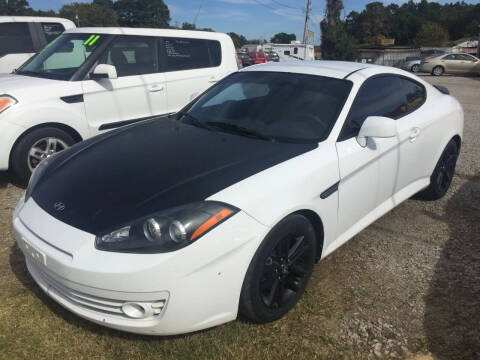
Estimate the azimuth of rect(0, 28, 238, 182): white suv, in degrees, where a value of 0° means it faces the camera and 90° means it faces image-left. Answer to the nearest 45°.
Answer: approximately 45°

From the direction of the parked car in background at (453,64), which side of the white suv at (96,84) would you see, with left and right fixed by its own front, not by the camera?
back

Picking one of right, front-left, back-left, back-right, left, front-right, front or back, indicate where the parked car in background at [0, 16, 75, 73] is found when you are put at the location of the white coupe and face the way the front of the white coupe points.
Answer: right

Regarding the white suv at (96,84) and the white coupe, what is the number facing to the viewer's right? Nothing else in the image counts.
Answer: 0

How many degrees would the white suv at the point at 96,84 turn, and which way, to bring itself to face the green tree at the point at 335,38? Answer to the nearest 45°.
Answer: approximately 180°

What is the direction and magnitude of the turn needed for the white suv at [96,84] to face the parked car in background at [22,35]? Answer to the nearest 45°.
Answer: approximately 135° to its right

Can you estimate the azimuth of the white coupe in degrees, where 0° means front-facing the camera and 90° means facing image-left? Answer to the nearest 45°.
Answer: approximately 45°
